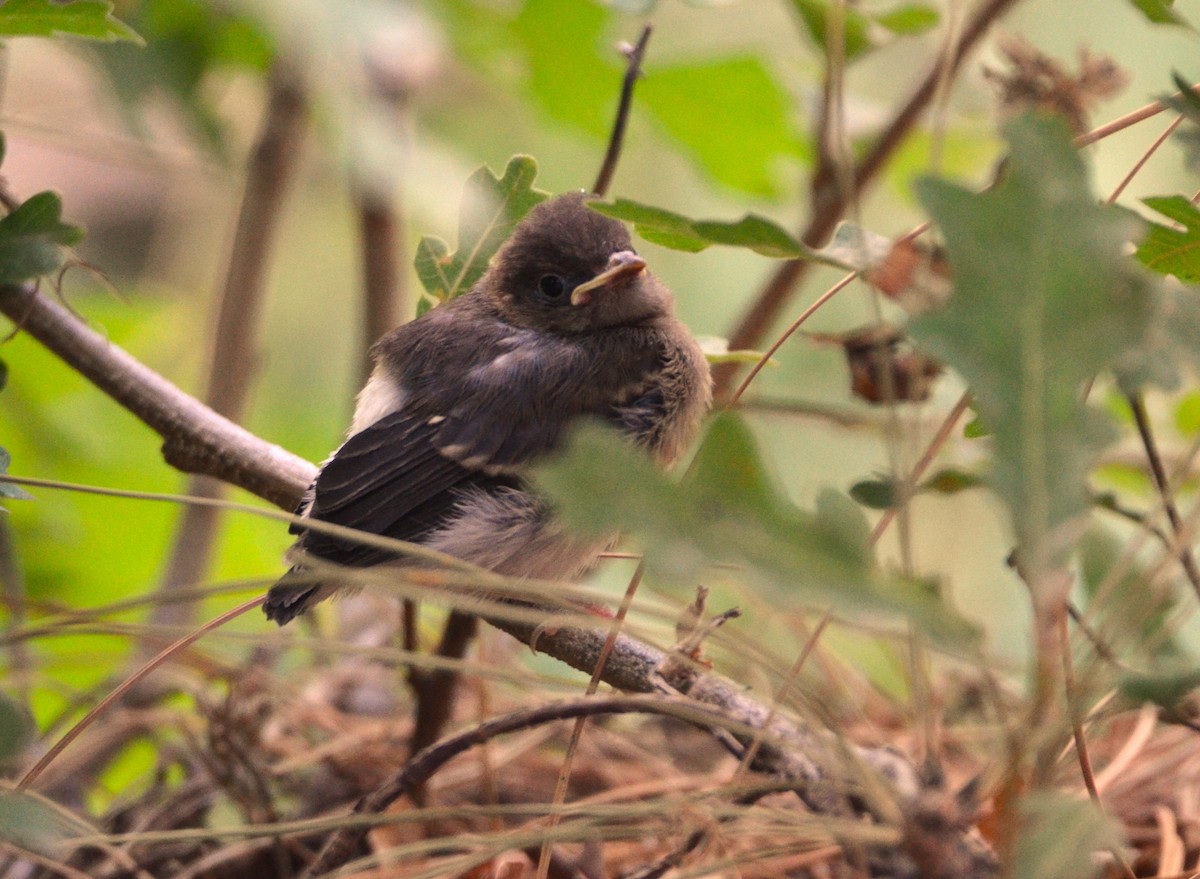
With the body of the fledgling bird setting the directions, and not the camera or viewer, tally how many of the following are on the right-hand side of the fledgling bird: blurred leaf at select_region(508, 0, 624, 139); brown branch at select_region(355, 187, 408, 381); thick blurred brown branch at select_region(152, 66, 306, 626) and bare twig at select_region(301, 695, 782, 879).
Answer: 1

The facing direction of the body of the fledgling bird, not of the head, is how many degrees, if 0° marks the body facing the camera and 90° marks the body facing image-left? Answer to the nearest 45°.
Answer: approximately 270°

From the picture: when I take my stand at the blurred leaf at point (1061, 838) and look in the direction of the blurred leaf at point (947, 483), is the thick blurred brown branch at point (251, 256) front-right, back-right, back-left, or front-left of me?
front-left

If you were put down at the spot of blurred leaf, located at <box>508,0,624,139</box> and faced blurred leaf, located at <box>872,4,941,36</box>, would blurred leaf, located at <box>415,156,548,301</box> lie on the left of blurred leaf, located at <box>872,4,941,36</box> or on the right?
right

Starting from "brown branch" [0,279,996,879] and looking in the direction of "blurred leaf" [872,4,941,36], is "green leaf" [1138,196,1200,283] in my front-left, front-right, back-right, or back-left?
front-right

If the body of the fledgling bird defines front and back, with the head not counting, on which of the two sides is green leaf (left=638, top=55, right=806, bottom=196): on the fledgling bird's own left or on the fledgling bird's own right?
on the fledgling bird's own left

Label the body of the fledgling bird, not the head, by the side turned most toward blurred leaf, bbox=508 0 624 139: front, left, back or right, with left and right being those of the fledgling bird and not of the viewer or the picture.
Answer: left

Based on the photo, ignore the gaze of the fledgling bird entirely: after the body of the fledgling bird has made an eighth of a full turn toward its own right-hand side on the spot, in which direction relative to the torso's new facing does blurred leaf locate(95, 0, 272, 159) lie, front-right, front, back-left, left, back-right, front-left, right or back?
back
